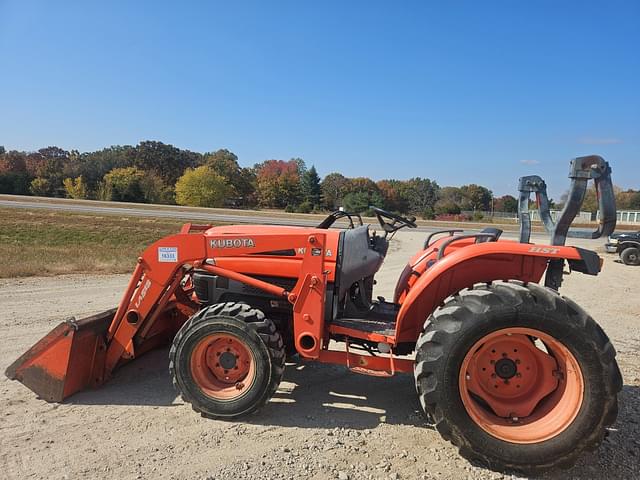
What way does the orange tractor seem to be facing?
to the viewer's left
